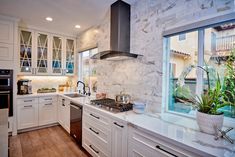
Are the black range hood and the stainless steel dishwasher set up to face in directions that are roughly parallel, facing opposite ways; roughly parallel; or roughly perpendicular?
roughly parallel

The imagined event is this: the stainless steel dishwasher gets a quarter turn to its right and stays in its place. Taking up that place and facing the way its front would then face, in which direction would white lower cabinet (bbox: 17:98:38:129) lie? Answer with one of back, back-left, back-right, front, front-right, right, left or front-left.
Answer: front

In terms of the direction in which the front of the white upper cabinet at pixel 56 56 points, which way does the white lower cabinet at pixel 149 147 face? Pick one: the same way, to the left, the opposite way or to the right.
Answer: to the right

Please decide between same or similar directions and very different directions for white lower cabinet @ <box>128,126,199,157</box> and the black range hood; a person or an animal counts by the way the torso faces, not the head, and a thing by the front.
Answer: same or similar directions

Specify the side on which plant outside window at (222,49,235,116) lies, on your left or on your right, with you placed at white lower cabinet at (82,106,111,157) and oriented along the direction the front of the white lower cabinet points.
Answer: on your left

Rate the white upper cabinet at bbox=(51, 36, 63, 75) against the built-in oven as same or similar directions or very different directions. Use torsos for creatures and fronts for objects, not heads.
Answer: same or similar directions

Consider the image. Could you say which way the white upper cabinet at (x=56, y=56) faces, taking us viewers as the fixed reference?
facing the viewer

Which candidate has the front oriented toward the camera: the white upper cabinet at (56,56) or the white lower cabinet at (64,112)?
the white upper cabinet

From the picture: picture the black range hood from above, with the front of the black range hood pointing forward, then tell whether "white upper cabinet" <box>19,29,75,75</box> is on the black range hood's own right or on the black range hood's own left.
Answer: on the black range hood's own right

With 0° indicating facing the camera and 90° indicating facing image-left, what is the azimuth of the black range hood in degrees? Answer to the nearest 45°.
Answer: approximately 45°

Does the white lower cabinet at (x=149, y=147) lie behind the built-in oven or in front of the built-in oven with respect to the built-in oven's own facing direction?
in front

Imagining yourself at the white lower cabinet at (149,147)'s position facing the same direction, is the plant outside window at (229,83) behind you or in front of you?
behind
